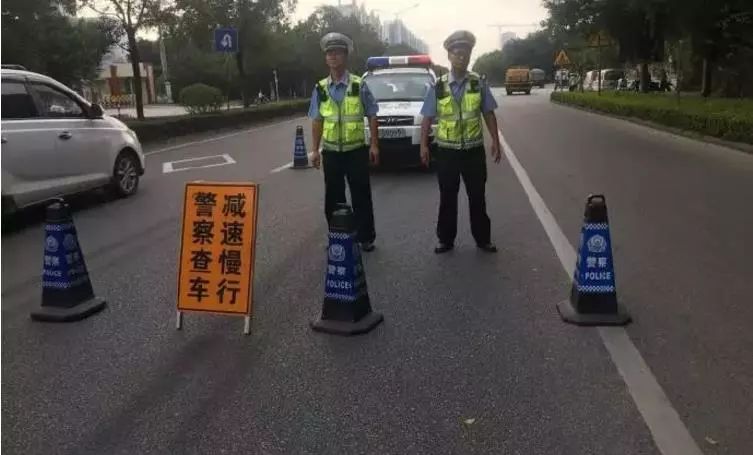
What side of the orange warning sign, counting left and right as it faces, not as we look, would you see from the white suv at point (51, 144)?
back

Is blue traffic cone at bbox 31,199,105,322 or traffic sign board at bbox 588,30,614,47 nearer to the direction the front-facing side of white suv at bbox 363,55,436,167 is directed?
the blue traffic cone

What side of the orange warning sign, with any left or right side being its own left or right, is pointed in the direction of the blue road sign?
back

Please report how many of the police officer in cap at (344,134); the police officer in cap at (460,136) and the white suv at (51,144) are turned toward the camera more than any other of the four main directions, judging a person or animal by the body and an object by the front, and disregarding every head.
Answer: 2

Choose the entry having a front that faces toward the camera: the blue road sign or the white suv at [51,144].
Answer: the blue road sign

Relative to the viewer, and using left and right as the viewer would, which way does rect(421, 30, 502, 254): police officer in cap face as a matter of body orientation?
facing the viewer

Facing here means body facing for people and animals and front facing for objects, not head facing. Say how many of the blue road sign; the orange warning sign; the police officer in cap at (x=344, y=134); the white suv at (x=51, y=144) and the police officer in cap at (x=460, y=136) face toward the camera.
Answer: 4

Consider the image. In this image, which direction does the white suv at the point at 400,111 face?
toward the camera

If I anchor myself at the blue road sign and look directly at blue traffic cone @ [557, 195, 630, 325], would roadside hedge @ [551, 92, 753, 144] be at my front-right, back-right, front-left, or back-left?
front-left

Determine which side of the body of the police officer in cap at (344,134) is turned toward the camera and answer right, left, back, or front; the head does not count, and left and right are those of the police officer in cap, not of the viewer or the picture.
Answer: front

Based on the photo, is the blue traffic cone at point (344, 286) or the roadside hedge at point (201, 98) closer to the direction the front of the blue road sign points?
the blue traffic cone

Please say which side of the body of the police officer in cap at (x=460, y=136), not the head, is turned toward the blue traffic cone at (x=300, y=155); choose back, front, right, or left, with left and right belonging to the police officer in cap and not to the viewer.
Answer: back

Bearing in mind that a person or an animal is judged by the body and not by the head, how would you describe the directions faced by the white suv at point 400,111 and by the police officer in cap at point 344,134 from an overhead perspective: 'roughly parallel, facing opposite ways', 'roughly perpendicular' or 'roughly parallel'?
roughly parallel

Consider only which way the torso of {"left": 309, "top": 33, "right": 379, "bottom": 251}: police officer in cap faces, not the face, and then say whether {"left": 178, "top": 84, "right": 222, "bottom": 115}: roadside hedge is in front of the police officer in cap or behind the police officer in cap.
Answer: behind

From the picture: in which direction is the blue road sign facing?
toward the camera

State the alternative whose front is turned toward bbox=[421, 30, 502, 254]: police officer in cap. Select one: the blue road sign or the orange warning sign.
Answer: the blue road sign
